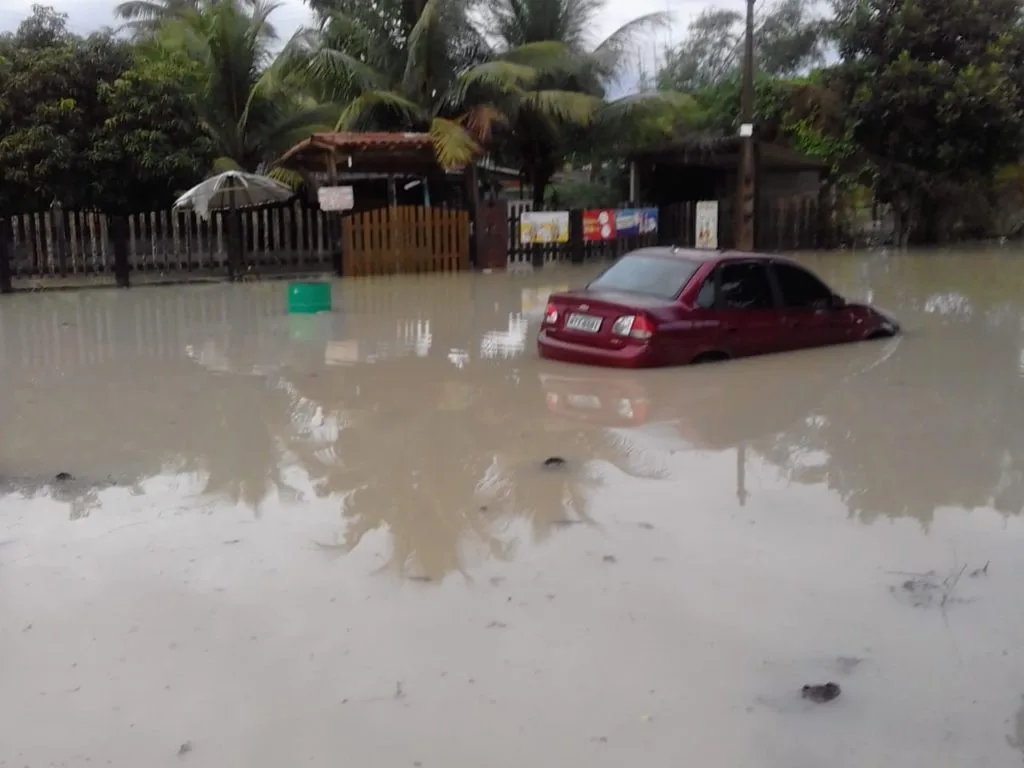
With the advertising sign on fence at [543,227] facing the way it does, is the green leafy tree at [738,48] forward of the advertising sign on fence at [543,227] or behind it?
behind

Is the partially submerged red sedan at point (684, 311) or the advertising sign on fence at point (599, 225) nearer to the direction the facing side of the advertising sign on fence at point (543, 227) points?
the partially submerged red sedan

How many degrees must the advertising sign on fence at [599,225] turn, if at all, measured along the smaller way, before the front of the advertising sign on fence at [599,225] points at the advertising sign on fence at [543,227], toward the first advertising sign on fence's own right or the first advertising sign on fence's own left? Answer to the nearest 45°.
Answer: approximately 45° to the first advertising sign on fence's own right

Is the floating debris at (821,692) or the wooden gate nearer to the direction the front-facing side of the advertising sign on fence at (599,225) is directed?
the floating debris

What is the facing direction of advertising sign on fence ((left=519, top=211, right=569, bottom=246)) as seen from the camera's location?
facing the viewer

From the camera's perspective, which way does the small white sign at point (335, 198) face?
toward the camera

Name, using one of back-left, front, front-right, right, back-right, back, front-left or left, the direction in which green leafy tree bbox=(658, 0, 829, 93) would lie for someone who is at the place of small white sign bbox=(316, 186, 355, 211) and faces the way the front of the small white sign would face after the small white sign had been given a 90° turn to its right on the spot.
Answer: back-right

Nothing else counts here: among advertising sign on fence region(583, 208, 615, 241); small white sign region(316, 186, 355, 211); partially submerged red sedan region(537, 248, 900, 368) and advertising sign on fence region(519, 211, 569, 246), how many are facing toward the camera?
3

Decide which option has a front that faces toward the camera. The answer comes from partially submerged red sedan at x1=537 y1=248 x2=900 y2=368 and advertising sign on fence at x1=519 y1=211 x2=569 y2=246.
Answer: the advertising sign on fence

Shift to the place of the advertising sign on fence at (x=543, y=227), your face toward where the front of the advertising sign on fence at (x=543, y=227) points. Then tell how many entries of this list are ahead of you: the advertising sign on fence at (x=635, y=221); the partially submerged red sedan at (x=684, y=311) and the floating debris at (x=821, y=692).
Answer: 2

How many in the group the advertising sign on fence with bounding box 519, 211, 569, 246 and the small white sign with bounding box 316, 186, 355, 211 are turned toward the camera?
2

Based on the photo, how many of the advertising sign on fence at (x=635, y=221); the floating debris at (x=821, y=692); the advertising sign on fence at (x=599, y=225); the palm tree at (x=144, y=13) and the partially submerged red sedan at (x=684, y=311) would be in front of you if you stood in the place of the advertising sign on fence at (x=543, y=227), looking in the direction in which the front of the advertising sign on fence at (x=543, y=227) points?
2

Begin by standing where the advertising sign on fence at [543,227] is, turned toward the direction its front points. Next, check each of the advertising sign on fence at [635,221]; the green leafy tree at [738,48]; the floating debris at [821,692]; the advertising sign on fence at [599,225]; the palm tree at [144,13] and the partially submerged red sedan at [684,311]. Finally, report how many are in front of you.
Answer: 2

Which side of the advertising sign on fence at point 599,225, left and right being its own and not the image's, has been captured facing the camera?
front

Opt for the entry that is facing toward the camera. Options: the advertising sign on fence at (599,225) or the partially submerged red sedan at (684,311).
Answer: the advertising sign on fence

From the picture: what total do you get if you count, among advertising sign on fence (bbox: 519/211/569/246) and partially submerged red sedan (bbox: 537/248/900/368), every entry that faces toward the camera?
1
